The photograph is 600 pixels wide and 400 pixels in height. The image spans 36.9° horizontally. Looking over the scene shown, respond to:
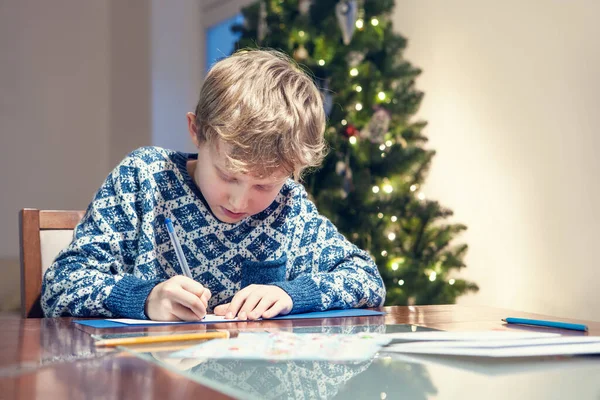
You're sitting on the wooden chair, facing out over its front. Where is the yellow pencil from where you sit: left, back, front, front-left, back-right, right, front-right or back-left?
front

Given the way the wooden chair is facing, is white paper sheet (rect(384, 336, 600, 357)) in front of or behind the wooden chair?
in front

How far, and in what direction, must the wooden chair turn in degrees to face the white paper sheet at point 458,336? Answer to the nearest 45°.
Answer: approximately 45° to its left

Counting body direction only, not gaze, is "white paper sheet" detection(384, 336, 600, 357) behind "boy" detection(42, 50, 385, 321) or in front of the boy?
in front

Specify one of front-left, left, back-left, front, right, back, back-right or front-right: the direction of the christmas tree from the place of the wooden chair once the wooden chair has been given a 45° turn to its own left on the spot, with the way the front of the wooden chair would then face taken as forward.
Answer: left

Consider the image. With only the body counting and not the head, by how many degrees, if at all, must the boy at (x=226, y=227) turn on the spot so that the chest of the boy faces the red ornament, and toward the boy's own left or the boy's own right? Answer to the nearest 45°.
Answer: approximately 180°

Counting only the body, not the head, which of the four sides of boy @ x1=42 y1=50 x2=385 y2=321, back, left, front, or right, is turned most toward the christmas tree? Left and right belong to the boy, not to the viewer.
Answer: back

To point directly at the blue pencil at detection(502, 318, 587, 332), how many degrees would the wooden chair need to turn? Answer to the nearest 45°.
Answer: approximately 45° to its left

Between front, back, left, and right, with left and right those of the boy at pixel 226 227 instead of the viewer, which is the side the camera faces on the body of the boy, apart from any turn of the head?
front

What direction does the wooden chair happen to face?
toward the camera

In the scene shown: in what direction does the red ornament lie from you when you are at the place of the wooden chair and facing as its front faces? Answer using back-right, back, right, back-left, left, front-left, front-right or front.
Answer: back-left
